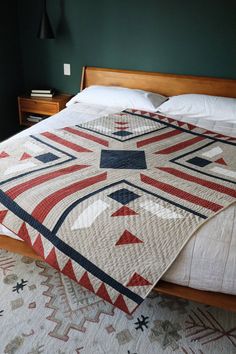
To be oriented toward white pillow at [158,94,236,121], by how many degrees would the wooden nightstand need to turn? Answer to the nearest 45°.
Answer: approximately 90° to its left

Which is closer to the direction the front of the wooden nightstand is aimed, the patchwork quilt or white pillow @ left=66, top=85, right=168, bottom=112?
the patchwork quilt

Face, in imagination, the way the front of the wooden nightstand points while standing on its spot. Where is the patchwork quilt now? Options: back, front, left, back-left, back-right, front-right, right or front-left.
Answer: front-left

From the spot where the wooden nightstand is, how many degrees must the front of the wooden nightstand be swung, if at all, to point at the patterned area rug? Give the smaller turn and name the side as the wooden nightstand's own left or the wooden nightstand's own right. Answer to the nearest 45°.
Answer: approximately 45° to the wooden nightstand's own left

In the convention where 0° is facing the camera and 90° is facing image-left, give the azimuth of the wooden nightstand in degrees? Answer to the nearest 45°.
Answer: approximately 45°

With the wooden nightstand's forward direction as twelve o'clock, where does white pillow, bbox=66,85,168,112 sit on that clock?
The white pillow is roughly at 9 o'clock from the wooden nightstand.

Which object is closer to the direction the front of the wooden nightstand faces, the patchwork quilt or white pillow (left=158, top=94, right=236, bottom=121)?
the patchwork quilt
